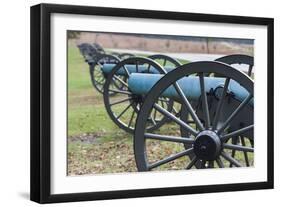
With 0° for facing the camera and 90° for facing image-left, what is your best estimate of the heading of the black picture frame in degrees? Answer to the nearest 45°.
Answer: approximately 315°
